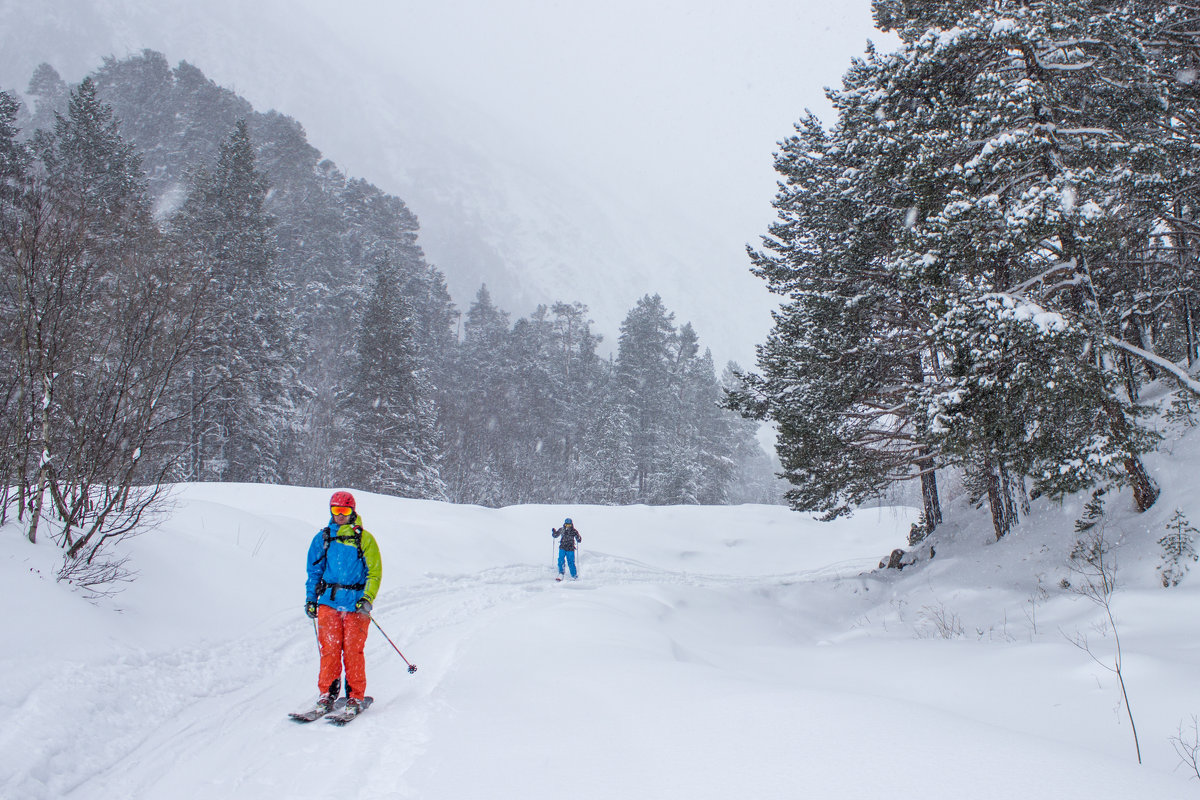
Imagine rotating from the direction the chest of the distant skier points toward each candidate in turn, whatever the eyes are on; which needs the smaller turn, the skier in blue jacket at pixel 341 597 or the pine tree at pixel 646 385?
the skier in blue jacket

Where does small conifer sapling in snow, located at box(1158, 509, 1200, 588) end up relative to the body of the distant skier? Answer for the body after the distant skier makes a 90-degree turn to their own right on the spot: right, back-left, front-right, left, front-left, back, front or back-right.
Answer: back-left

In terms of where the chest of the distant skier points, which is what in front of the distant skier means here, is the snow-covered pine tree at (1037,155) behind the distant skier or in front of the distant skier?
in front

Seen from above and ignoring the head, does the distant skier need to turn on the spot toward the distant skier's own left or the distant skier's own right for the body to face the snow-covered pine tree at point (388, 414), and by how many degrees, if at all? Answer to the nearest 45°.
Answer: approximately 135° to the distant skier's own right

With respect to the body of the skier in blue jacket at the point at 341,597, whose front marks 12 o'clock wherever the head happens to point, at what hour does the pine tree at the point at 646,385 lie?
The pine tree is roughly at 7 o'clock from the skier in blue jacket.

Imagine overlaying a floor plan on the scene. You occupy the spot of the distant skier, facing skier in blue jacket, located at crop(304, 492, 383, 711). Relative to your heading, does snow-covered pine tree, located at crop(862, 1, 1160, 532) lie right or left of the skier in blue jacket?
left

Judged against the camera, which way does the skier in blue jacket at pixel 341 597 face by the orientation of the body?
toward the camera

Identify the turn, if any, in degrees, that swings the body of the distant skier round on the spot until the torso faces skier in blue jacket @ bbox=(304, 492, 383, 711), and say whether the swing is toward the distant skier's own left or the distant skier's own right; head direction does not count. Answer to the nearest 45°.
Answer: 0° — they already face them

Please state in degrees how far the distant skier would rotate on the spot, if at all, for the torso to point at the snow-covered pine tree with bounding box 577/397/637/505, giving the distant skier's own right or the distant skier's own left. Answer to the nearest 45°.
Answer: approximately 180°

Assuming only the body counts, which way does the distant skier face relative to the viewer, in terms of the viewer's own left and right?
facing the viewer

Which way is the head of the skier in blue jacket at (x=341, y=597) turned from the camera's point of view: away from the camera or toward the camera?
toward the camera

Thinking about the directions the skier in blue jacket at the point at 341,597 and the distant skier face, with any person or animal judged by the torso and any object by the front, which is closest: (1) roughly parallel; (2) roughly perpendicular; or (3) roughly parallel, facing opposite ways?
roughly parallel

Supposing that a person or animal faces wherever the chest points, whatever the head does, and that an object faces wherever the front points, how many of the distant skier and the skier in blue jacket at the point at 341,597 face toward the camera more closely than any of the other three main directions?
2
